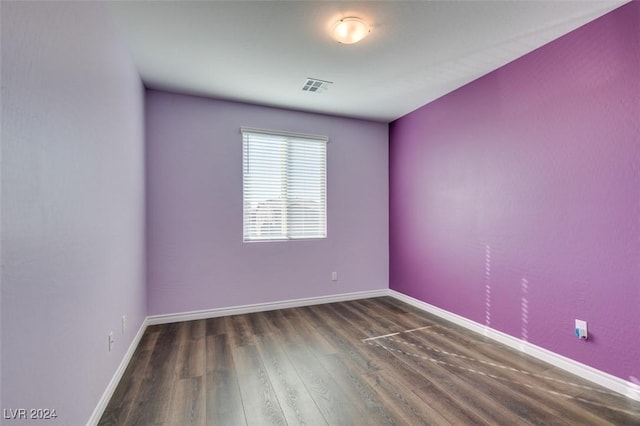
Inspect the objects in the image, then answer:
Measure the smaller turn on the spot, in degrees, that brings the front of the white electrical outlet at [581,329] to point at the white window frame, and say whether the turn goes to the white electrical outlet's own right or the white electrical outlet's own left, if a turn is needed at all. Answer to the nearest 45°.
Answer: approximately 45° to the white electrical outlet's own right

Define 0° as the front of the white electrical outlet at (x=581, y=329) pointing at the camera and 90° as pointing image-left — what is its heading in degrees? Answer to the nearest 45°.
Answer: approximately 45°

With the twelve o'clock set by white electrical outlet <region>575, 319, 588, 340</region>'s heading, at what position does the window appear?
The window is roughly at 1 o'clock from the white electrical outlet.
